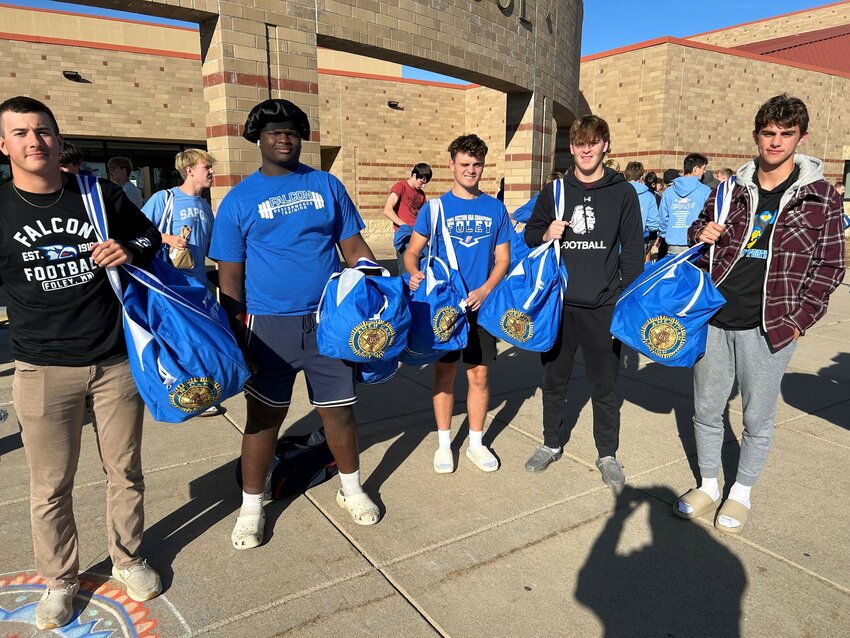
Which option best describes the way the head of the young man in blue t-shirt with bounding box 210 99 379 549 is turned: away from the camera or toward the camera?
toward the camera

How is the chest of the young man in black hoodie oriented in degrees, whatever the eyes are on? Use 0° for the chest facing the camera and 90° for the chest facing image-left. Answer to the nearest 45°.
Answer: approximately 0°

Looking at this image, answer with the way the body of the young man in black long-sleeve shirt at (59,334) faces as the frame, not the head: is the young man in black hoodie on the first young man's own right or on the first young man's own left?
on the first young man's own left

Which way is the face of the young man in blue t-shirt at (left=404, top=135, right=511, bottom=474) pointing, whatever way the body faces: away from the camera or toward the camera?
toward the camera

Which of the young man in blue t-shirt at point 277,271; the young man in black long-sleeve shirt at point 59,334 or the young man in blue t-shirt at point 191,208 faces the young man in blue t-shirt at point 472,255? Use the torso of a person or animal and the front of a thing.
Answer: the young man in blue t-shirt at point 191,208

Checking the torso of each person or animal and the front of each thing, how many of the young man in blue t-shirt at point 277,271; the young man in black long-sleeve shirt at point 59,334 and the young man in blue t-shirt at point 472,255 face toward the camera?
3

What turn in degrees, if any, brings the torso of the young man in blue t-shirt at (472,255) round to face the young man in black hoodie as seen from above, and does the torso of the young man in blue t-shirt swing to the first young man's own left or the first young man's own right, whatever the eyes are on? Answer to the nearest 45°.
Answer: approximately 90° to the first young man's own left

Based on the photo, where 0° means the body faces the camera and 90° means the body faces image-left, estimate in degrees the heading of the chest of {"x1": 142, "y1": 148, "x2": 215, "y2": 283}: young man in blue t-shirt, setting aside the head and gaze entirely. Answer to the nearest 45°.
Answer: approximately 315°

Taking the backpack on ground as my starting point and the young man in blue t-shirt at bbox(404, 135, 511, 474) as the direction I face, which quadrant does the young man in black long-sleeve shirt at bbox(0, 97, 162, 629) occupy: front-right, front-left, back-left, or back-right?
back-right

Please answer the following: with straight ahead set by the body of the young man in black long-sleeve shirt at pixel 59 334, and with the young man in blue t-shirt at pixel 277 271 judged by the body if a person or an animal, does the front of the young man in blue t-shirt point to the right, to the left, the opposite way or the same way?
the same way

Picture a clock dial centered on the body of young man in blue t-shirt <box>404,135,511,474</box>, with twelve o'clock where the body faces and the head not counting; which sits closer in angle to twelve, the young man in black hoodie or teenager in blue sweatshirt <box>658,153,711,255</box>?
the young man in black hoodie

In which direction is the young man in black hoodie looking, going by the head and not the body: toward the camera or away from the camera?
toward the camera

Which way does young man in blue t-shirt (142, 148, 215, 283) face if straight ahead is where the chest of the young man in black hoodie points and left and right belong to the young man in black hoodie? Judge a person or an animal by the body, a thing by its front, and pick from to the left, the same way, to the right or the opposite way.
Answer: to the left

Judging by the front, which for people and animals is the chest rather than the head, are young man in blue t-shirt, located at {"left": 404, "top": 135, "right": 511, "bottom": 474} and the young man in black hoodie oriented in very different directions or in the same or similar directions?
same or similar directions

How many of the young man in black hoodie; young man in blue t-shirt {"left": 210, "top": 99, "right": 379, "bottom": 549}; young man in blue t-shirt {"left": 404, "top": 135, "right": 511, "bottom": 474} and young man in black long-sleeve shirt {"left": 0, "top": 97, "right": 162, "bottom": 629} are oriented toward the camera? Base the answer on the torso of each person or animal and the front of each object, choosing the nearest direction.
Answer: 4

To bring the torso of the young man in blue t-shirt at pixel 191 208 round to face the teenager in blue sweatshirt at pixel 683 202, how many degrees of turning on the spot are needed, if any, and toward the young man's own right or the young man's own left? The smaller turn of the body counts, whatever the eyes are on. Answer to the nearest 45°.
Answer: approximately 45° to the young man's own left
